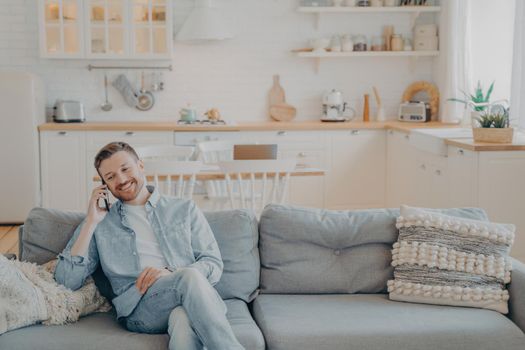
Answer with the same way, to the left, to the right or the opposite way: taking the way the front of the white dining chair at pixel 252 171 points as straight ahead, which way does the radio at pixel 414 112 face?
the opposite way

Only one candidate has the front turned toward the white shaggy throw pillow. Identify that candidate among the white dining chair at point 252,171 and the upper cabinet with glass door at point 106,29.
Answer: the upper cabinet with glass door

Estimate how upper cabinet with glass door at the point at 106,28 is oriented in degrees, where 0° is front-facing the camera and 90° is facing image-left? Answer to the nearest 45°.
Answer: approximately 0°

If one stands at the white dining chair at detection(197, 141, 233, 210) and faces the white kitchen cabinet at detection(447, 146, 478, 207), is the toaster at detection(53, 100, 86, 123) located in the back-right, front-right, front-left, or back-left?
back-left

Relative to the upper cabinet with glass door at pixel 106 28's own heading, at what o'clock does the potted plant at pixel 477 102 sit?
The potted plant is roughly at 10 o'clock from the upper cabinet with glass door.

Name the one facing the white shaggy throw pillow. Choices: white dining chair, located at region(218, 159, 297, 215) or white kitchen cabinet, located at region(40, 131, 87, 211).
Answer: the white kitchen cabinet

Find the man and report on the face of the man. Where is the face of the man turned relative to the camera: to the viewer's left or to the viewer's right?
to the viewer's right

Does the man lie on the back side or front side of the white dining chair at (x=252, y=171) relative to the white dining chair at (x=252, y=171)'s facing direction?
on the back side

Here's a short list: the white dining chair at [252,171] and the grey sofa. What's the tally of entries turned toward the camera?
1

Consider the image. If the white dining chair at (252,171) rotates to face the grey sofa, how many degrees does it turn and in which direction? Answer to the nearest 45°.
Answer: approximately 180°

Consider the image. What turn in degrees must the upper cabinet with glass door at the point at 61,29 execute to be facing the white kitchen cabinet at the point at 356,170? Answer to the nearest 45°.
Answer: approximately 90° to its left

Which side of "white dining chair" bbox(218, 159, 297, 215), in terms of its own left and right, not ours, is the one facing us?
back
